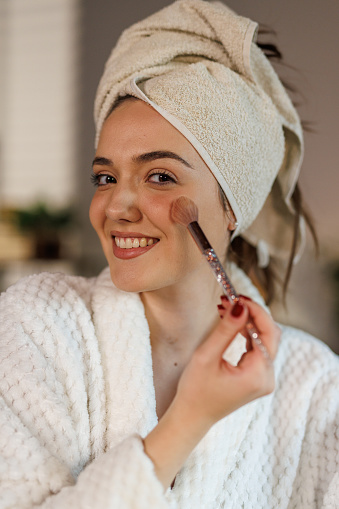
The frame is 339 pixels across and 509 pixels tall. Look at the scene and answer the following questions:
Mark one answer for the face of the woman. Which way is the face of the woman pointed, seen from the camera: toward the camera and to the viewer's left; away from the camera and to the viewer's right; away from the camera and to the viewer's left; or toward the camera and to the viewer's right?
toward the camera and to the viewer's left

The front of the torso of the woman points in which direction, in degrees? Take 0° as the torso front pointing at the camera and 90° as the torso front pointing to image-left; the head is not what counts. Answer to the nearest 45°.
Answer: approximately 0°
